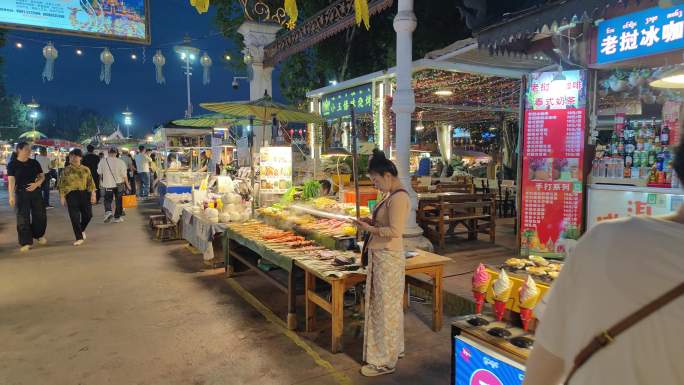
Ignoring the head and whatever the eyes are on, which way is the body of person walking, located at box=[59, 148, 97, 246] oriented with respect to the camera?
toward the camera

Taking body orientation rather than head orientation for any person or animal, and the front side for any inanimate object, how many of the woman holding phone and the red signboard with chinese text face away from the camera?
0

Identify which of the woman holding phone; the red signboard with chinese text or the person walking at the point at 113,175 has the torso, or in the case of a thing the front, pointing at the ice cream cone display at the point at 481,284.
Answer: the red signboard with chinese text

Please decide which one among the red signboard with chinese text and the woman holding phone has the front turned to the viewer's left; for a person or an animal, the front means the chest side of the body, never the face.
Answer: the woman holding phone

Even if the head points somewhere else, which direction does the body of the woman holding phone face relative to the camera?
to the viewer's left

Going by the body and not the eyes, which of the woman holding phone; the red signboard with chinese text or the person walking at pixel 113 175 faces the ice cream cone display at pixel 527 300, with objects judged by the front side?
the red signboard with chinese text

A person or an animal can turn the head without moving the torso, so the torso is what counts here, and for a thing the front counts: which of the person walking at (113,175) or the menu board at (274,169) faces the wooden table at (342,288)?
the menu board

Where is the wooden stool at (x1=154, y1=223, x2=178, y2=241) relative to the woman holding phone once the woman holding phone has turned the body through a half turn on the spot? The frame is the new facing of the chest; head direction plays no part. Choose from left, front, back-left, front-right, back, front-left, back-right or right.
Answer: back-left

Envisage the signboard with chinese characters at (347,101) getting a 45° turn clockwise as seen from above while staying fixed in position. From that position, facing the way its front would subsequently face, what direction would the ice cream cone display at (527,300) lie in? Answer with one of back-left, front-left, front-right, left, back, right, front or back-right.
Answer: left

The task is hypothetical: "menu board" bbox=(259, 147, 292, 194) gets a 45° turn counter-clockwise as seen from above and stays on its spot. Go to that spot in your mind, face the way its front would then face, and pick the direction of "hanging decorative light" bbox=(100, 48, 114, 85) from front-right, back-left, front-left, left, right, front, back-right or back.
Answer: back

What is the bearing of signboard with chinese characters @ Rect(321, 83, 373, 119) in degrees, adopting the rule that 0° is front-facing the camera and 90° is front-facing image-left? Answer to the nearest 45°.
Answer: approximately 45°

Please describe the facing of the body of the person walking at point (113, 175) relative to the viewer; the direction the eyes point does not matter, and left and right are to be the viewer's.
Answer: facing away from the viewer

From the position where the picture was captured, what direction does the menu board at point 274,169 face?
facing the viewer
